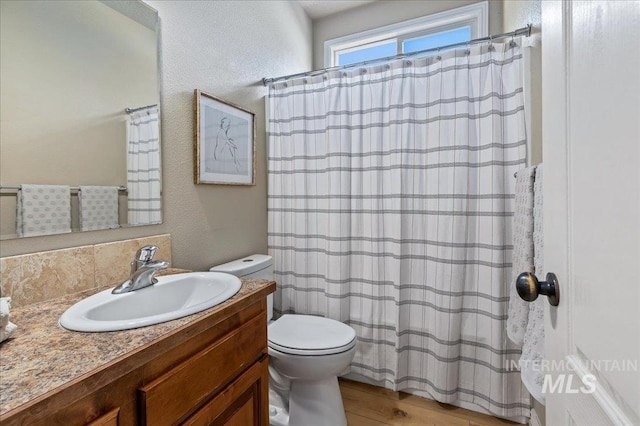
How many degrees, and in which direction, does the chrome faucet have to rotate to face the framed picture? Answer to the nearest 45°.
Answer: approximately 90° to its left

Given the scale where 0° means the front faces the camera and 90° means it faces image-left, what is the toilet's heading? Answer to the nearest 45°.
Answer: approximately 315°

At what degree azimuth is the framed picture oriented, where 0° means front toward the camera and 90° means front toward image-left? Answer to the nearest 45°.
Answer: approximately 315°

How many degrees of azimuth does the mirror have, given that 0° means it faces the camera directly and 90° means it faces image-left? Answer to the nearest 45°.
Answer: approximately 315°

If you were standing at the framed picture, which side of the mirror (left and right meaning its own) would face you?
left

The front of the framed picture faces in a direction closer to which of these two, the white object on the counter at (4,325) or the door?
the door

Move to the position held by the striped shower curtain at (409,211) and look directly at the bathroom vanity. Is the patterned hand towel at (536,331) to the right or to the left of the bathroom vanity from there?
left
